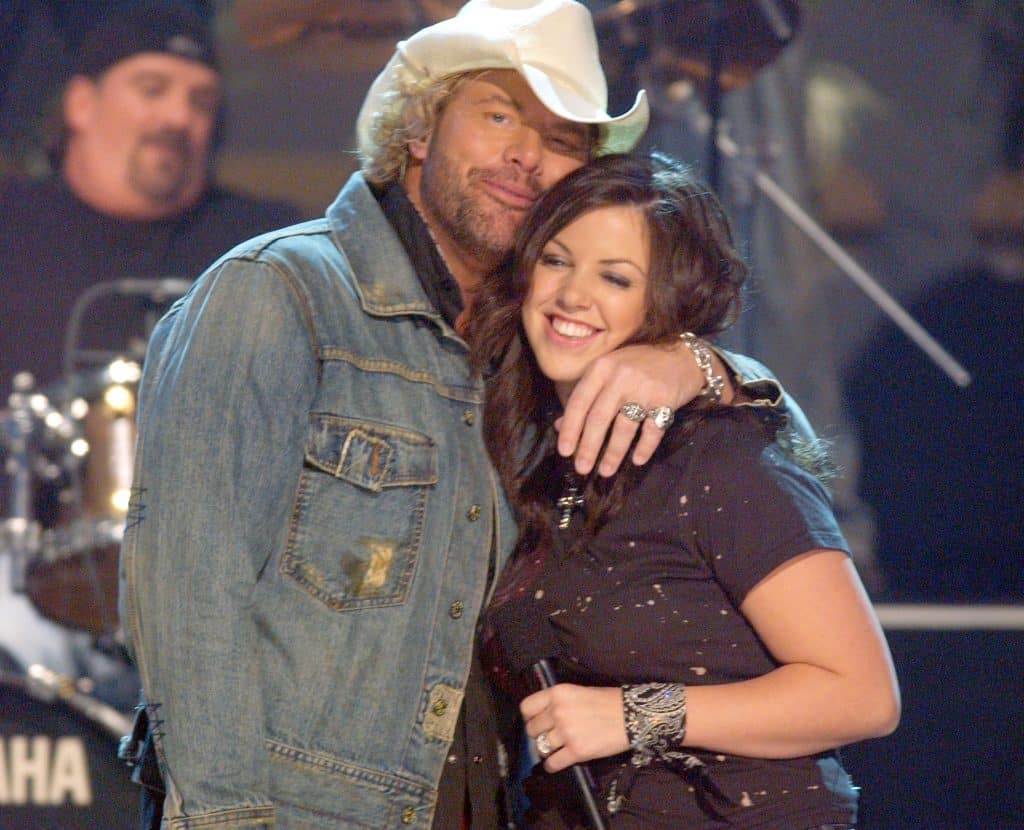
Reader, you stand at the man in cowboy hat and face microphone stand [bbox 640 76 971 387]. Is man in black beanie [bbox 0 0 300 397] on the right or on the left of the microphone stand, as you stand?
left

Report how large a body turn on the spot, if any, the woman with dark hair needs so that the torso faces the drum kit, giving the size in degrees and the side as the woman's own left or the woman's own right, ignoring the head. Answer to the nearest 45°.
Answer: approximately 90° to the woman's own right

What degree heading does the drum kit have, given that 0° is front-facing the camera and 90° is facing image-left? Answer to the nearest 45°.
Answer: approximately 0°

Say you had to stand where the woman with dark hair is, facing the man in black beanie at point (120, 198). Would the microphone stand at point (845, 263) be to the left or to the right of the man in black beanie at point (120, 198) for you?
right

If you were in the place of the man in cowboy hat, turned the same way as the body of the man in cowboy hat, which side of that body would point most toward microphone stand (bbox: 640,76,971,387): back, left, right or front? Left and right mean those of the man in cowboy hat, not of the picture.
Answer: left

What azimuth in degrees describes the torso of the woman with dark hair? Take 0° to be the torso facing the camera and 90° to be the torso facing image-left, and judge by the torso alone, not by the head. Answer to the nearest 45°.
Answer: approximately 45°
